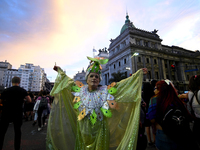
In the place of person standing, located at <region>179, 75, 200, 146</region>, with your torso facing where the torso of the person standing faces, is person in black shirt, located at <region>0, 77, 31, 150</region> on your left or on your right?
on your left

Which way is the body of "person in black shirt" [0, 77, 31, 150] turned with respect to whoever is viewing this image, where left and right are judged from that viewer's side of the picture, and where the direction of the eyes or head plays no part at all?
facing away from the viewer

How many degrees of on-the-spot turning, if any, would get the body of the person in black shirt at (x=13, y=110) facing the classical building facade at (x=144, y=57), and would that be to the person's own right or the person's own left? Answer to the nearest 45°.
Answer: approximately 45° to the person's own right

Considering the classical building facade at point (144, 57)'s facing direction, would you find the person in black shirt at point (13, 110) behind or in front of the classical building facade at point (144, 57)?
in front

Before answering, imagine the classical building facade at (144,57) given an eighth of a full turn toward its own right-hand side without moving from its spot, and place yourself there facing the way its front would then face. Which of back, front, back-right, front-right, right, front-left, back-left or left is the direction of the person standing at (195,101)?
front

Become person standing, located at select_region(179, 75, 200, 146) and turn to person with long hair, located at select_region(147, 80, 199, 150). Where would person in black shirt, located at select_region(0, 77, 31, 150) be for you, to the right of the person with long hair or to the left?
right

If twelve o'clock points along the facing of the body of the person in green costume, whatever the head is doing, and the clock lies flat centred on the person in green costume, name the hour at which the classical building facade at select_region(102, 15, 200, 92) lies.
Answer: The classical building facade is roughly at 7 o'clock from the person in green costume.

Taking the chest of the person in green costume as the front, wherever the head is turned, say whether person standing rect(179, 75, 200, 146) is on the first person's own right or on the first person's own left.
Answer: on the first person's own left
